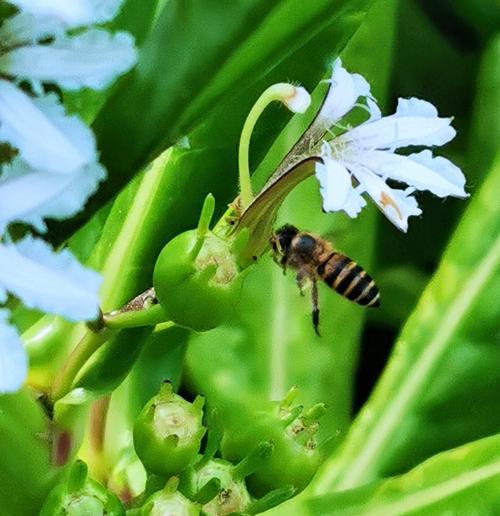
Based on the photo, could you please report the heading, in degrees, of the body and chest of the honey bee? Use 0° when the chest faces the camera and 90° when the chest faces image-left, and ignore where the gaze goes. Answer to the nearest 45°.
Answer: approximately 90°
